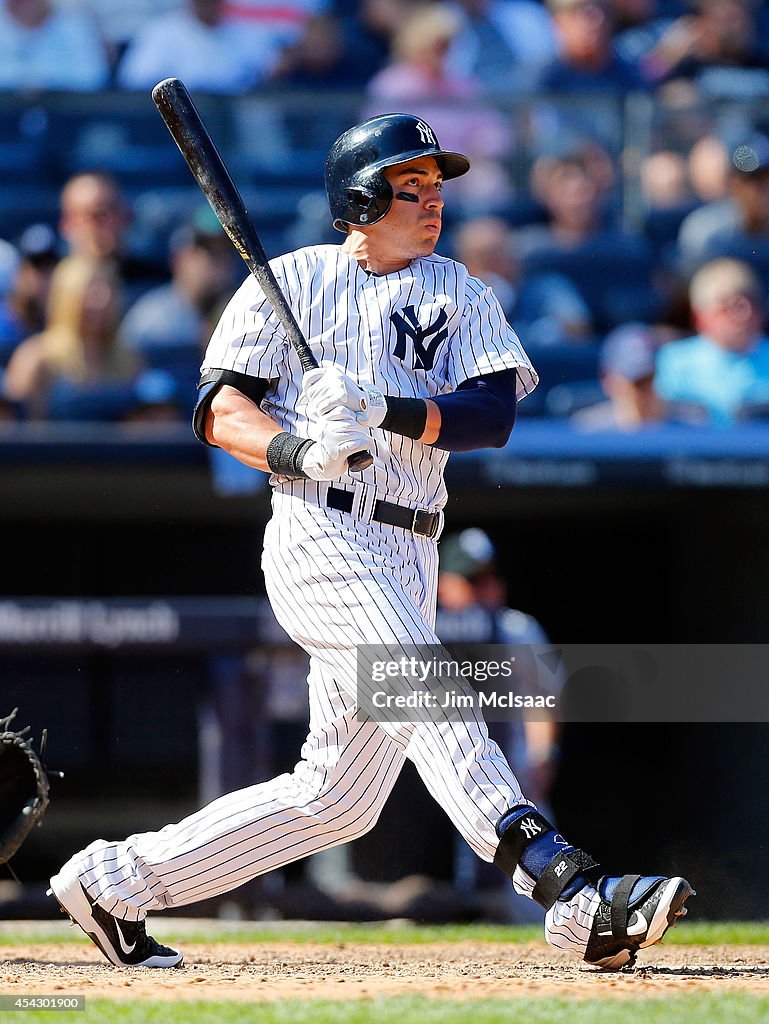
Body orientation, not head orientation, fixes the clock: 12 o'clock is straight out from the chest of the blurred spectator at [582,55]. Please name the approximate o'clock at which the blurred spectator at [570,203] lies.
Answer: the blurred spectator at [570,203] is roughly at 12 o'clock from the blurred spectator at [582,55].

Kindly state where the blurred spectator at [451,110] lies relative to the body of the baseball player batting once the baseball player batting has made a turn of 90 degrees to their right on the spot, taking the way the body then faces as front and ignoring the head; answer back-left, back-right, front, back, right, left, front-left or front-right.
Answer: back-right

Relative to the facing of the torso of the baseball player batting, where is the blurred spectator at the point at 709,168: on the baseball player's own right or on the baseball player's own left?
on the baseball player's own left

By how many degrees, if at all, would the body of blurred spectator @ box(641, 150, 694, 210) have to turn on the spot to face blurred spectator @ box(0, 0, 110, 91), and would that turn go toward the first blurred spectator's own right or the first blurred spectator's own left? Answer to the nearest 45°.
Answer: approximately 90° to the first blurred spectator's own right

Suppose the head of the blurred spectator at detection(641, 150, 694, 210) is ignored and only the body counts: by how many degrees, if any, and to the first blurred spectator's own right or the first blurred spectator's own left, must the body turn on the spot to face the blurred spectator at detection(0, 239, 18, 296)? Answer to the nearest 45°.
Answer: approximately 90° to the first blurred spectator's own right

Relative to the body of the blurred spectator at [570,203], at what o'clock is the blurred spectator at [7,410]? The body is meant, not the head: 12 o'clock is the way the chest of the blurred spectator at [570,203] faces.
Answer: the blurred spectator at [7,410] is roughly at 2 o'clock from the blurred spectator at [570,203].

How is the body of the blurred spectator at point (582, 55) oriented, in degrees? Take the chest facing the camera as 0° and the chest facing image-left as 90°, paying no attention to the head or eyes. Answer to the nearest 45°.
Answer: approximately 0°

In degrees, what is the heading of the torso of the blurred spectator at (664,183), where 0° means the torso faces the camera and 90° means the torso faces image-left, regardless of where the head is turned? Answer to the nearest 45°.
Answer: approximately 0°

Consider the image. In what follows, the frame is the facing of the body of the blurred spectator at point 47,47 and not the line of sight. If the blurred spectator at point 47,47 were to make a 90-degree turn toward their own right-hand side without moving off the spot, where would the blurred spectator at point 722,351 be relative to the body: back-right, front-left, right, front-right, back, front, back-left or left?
back-left

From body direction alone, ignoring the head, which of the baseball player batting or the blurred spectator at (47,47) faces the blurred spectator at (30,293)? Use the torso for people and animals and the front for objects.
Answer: the blurred spectator at (47,47)

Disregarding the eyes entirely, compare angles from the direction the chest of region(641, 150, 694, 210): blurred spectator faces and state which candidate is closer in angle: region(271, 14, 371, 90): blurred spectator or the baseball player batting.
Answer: the baseball player batting

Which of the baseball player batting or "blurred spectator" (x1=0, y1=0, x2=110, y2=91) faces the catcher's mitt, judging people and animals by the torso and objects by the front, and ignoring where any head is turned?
the blurred spectator
